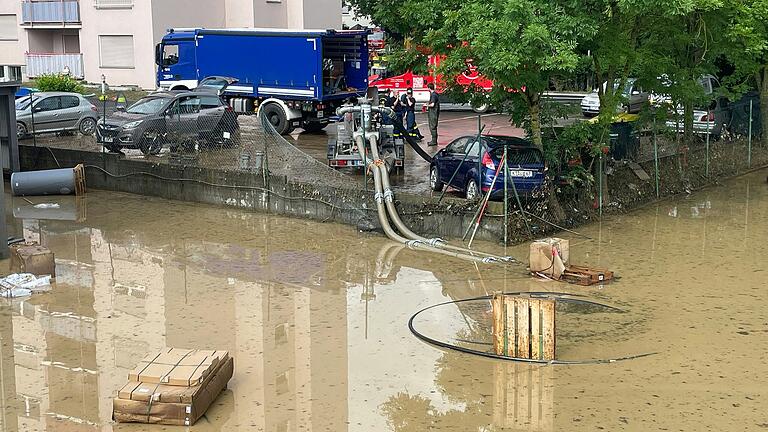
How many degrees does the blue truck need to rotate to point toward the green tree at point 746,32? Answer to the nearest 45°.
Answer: approximately 180°

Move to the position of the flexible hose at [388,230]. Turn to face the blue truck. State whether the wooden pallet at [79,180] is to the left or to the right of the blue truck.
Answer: left

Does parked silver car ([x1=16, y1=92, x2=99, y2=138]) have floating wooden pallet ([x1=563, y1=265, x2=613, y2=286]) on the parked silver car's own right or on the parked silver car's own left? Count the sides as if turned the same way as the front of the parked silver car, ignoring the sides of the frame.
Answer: on the parked silver car's own left

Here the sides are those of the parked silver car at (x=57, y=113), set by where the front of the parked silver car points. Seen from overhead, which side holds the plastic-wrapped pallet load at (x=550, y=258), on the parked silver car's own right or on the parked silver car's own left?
on the parked silver car's own left

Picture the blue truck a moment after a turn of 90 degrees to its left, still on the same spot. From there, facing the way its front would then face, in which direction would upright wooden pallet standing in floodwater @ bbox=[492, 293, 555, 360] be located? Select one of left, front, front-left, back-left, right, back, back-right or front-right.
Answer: front-left

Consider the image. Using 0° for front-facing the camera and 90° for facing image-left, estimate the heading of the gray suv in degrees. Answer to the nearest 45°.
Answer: approximately 45°

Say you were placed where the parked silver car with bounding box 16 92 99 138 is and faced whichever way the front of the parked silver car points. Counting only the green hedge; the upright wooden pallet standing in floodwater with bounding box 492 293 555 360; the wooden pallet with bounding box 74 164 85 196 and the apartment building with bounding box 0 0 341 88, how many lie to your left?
2

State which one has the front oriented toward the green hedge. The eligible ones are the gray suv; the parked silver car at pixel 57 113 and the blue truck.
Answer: the blue truck

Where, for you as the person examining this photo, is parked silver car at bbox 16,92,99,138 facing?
facing to the left of the viewer

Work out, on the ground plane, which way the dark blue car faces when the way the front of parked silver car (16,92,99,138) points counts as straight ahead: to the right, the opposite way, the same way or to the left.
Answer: to the right

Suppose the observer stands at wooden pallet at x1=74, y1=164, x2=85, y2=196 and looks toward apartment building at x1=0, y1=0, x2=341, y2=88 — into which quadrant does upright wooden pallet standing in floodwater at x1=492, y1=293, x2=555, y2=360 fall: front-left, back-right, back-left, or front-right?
back-right

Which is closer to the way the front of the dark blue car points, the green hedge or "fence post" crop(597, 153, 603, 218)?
the green hedge

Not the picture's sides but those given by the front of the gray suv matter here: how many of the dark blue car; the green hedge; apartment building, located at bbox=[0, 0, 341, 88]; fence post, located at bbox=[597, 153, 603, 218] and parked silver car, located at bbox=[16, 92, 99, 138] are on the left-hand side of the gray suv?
2
